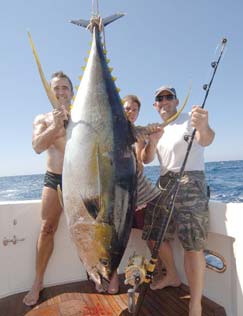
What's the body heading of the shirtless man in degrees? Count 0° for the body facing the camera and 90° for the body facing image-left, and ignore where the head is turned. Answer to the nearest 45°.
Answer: approximately 0°

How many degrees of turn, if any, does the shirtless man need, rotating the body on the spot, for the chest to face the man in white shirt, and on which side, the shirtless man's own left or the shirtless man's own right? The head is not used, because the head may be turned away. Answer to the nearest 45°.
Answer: approximately 45° to the shirtless man's own left
